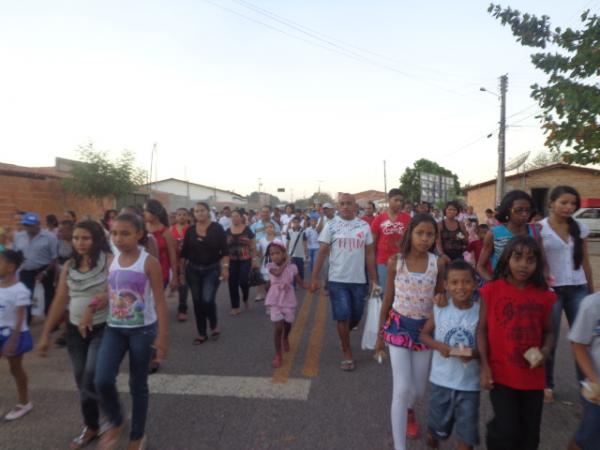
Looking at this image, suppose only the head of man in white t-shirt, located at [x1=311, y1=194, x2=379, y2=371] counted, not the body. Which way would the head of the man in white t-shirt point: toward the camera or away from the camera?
toward the camera

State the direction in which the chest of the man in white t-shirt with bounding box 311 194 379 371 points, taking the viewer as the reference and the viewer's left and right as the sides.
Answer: facing the viewer

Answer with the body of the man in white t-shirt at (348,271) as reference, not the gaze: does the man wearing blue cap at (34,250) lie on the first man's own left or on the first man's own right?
on the first man's own right

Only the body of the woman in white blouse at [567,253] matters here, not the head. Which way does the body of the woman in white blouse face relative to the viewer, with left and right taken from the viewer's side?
facing the viewer and to the left of the viewer

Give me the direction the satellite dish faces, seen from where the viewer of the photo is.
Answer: facing to the left of the viewer

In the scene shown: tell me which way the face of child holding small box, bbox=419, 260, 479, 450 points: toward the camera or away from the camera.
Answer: toward the camera

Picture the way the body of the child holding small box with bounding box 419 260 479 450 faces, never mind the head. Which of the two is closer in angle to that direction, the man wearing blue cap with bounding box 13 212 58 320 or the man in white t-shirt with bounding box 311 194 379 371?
the man wearing blue cap

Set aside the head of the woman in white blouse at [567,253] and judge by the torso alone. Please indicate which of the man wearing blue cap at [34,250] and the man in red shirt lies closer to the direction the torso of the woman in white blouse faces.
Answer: the man wearing blue cap

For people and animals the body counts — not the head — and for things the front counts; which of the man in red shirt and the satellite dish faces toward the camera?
the man in red shirt

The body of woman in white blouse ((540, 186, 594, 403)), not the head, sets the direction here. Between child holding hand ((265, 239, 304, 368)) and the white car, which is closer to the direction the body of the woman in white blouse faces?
the child holding hand

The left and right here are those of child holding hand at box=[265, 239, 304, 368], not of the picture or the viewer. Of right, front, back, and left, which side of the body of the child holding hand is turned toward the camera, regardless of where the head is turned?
front

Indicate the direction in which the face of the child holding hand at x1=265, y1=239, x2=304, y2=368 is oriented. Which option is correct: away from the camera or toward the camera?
toward the camera

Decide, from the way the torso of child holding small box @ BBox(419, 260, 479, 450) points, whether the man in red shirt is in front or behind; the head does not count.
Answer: behind
